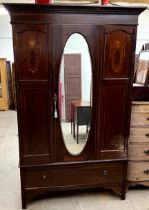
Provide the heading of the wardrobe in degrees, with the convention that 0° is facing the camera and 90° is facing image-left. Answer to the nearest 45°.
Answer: approximately 0°
